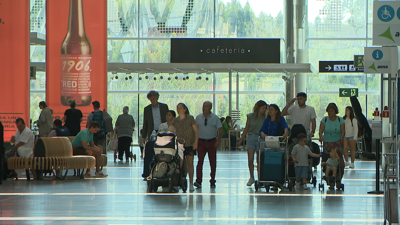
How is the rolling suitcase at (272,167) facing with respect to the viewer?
toward the camera

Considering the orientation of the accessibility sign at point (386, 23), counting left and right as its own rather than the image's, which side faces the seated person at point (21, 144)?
right

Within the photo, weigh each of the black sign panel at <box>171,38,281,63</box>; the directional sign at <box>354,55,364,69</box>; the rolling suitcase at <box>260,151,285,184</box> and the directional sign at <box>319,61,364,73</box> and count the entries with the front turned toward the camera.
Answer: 4

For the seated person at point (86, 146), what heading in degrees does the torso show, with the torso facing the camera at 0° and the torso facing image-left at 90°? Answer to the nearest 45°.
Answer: approximately 270°

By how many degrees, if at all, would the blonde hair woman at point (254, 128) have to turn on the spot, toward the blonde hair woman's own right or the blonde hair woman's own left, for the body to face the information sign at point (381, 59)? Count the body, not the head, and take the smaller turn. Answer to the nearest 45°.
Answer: approximately 45° to the blonde hair woman's own left

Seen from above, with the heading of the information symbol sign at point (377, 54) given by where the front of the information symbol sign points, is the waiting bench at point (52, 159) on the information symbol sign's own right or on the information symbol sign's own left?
on the information symbol sign's own right

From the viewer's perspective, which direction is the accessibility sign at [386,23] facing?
toward the camera

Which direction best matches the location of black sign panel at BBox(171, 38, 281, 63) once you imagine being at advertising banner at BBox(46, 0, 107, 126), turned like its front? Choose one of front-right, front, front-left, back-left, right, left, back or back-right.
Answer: back-left

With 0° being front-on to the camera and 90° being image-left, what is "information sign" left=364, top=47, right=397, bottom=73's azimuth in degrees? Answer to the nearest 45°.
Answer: approximately 0°

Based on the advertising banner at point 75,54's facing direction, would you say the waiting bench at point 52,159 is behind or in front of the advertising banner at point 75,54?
in front
